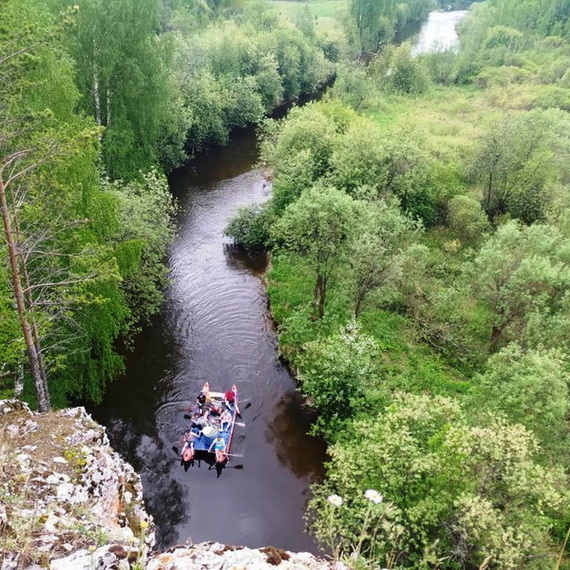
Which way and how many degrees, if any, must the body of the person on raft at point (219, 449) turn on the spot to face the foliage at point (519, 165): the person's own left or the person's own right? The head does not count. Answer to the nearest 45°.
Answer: approximately 135° to the person's own left

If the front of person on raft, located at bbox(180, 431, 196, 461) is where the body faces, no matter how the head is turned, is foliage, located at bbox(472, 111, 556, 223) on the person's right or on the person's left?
on the person's left

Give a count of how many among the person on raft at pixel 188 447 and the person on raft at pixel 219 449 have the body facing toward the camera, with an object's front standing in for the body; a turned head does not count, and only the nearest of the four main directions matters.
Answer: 2

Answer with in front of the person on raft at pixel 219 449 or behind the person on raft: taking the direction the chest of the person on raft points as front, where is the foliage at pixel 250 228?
behind

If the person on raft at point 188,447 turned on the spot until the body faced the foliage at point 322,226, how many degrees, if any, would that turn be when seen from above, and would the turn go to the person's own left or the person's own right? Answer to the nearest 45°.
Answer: approximately 135° to the person's own left

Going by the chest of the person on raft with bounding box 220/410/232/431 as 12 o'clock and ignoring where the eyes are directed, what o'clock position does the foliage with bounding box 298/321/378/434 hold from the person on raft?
The foliage is roughly at 9 o'clock from the person on raft.

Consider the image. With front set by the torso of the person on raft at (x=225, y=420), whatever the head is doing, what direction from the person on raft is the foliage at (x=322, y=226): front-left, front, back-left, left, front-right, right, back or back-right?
back-left
